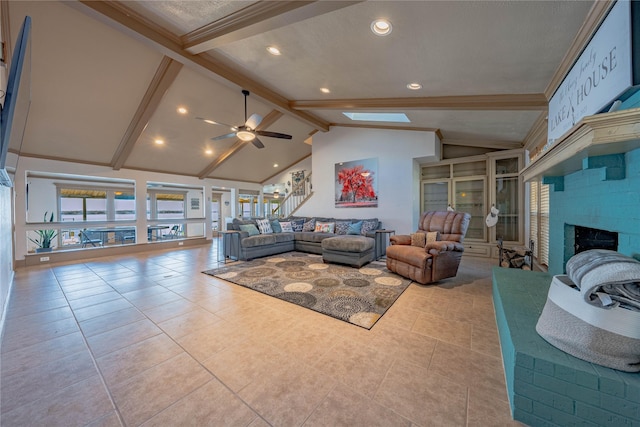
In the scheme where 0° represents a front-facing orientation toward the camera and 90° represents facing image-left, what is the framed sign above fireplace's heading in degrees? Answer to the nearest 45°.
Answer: approximately 45°

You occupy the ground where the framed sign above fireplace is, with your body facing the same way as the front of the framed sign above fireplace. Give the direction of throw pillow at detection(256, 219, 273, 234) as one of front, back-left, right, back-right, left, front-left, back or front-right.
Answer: front-right

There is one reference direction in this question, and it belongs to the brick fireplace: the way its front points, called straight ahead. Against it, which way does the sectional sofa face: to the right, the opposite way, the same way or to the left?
to the left

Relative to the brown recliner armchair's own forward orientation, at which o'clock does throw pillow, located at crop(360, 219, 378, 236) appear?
The throw pillow is roughly at 3 o'clock from the brown recliner armchair.

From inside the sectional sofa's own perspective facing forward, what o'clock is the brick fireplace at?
The brick fireplace is roughly at 11 o'clock from the sectional sofa.

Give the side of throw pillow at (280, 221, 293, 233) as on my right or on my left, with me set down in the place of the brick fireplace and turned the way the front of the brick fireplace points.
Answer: on my right

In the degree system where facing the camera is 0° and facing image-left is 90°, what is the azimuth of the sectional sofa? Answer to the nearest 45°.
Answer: approximately 0°

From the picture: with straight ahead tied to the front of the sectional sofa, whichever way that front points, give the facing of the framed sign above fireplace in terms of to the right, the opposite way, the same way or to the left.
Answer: to the right
